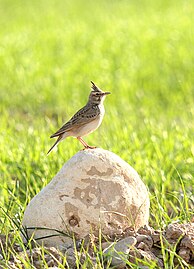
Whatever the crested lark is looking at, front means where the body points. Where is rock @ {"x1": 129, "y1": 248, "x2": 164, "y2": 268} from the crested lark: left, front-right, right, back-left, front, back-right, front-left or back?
right

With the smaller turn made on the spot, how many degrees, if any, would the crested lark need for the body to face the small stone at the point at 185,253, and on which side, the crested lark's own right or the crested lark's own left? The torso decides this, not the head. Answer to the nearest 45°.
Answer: approximately 90° to the crested lark's own right

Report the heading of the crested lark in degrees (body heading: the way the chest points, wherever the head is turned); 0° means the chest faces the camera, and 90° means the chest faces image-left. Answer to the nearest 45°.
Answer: approximately 270°

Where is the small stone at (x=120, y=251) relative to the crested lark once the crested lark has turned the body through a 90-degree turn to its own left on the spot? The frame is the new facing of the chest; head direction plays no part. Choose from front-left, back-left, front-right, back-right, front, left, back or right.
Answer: back

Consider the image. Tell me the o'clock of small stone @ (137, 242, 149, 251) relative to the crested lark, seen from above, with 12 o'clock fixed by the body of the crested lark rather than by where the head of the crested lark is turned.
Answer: The small stone is roughly at 1 o'clock from the crested lark.
